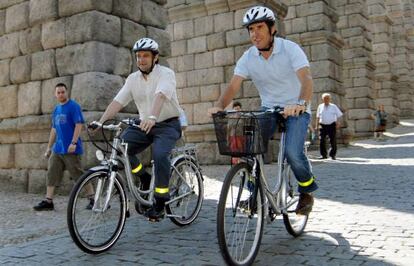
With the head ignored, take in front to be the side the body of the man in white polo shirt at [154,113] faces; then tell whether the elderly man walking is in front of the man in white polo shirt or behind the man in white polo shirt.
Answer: behind

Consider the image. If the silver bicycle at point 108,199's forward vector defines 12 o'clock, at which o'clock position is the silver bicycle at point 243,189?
the silver bicycle at point 243,189 is roughly at 9 o'clock from the silver bicycle at point 108,199.

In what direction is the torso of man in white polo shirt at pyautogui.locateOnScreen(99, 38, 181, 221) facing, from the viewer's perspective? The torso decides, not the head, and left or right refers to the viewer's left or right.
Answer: facing the viewer and to the left of the viewer

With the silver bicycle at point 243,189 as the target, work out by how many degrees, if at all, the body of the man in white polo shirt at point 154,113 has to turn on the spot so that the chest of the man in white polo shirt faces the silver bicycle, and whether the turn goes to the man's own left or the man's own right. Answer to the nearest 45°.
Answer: approximately 90° to the man's own left

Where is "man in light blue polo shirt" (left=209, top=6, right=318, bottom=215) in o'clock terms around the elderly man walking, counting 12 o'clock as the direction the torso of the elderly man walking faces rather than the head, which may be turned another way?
The man in light blue polo shirt is roughly at 12 o'clock from the elderly man walking.

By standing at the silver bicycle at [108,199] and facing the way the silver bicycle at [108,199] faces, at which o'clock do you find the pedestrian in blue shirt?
The pedestrian in blue shirt is roughly at 4 o'clock from the silver bicycle.

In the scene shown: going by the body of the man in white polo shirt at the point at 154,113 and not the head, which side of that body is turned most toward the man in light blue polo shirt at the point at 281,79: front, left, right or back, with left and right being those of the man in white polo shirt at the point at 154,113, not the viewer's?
left

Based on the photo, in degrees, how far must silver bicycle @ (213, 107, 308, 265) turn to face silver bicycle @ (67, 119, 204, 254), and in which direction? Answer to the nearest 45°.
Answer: approximately 90° to its right

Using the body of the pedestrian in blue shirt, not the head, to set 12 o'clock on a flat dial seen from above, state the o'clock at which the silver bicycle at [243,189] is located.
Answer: The silver bicycle is roughly at 10 o'clock from the pedestrian in blue shirt.

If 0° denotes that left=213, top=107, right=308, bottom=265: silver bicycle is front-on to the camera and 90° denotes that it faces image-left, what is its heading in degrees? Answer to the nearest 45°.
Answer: approximately 45°

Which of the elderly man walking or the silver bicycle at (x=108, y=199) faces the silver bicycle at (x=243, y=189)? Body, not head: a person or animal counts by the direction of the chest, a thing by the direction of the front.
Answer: the elderly man walking

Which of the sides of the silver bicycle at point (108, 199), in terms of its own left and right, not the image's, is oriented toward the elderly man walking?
back

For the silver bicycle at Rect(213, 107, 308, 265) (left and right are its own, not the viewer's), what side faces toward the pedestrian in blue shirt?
right

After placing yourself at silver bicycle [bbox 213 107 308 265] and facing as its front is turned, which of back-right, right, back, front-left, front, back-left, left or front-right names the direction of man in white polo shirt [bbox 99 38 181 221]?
right

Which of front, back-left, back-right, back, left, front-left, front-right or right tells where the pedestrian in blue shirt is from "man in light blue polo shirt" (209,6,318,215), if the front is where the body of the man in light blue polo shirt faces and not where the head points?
right

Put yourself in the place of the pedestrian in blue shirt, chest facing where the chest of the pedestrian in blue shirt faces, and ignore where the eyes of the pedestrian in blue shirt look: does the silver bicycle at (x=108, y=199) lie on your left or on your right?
on your left
